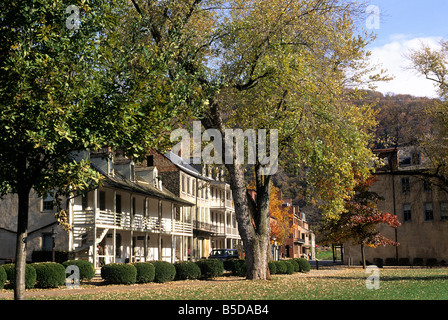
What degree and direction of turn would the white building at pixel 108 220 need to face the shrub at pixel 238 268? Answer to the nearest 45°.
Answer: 0° — it already faces it

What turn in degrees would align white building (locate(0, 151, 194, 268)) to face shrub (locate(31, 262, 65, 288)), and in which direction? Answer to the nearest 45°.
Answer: approximately 45° to its right

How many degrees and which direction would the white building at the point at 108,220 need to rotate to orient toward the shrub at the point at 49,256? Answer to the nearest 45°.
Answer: approximately 90° to its right

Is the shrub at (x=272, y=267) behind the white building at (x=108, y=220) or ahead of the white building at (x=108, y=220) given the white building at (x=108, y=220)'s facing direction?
ahead

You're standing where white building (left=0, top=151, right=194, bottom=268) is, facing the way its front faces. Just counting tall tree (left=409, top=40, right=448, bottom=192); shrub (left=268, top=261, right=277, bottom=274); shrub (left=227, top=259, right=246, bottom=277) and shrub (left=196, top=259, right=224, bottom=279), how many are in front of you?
4

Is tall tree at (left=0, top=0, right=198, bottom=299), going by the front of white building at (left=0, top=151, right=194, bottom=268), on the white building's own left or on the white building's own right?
on the white building's own right

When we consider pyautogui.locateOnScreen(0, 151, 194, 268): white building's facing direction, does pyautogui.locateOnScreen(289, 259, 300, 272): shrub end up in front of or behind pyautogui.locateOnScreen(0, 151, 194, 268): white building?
in front

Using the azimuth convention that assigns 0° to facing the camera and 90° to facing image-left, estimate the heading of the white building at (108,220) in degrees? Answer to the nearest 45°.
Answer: approximately 315°

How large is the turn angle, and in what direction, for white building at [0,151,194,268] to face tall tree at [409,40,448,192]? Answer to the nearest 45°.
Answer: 0° — it already faces it
